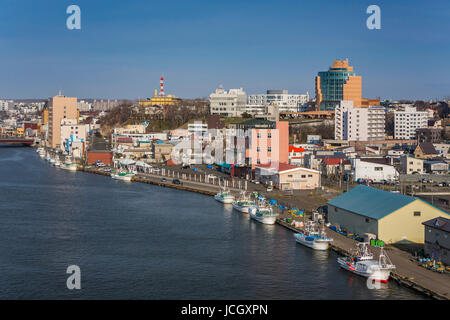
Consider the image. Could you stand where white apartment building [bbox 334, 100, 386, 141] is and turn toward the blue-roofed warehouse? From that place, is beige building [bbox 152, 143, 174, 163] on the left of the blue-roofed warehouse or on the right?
right

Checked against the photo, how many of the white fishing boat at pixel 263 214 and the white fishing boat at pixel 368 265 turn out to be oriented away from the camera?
0
